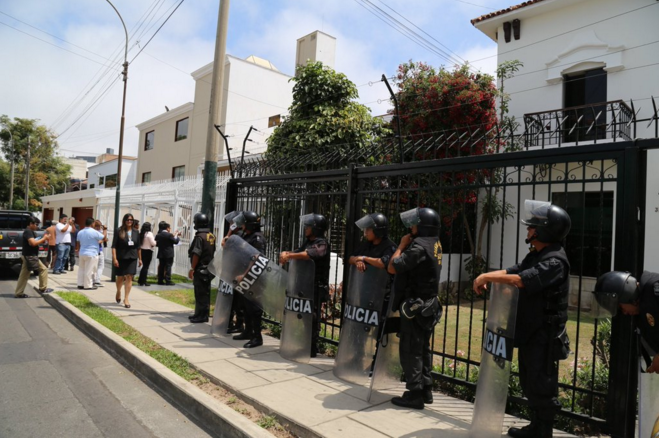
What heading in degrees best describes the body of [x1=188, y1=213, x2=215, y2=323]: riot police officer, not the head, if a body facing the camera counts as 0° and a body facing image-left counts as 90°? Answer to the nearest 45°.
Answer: approximately 135°

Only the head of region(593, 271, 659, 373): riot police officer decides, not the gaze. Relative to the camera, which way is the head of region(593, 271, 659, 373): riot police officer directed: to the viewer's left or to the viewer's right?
to the viewer's left

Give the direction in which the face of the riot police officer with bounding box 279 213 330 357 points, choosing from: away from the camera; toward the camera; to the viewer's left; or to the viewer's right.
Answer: to the viewer's left

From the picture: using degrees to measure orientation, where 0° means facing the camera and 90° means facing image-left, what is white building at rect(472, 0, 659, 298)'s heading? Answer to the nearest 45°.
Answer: approximately 45°

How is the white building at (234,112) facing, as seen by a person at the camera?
facing the viewer and to the left of the viewer

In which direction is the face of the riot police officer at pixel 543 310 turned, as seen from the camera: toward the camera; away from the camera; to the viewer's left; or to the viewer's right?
to the viewer's left

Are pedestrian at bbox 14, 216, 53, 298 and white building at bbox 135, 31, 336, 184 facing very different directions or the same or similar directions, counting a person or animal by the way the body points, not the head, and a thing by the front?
very different directions

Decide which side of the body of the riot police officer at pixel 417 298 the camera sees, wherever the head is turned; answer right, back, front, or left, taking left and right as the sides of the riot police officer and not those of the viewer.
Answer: left

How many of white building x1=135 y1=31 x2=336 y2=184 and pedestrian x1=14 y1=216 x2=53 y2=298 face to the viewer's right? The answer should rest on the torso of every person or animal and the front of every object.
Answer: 1

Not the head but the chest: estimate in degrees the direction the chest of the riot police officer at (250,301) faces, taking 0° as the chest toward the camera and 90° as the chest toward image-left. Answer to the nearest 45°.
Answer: approximately 90°

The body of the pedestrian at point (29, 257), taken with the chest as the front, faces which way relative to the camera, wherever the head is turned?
to the viewer's right

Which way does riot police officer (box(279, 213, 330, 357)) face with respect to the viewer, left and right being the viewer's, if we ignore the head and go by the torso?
facing to the left of the viewer

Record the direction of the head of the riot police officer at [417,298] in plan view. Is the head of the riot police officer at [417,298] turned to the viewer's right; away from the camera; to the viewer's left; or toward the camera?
to the viewer's left

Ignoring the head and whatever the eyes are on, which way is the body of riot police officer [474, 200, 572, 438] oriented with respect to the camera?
to the viewer's left

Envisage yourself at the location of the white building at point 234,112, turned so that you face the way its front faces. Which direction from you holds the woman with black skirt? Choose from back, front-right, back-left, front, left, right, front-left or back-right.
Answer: front-left

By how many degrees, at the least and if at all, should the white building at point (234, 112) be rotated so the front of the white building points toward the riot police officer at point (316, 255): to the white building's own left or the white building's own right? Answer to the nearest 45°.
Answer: approximately 45° to the white building's own left

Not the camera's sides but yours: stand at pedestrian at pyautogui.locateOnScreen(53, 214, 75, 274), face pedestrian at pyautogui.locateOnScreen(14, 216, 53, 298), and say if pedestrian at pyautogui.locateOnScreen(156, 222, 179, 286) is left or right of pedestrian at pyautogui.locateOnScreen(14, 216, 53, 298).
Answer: left

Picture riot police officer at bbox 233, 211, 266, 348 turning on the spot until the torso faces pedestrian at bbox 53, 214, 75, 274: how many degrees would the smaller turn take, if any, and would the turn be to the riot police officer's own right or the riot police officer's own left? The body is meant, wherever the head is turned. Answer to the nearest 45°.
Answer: approximately 45° to the riot police officer's own right
